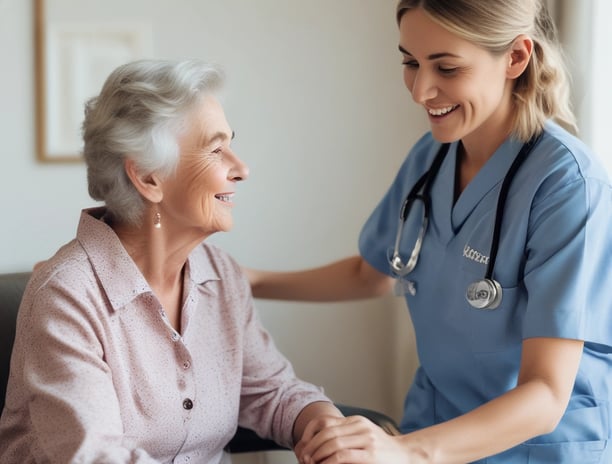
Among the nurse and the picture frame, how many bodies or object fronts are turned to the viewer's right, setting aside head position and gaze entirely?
0

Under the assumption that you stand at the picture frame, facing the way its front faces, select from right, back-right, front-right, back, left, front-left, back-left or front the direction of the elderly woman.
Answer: front

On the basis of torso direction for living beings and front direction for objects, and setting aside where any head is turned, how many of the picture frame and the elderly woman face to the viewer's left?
0

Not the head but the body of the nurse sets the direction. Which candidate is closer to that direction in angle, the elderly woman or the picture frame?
the elderly woman

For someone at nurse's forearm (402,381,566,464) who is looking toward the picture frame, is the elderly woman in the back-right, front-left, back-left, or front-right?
front-left

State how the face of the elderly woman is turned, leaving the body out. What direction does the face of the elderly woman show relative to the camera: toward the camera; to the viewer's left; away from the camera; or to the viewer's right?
to the viewer's right

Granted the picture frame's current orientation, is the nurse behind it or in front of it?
in front

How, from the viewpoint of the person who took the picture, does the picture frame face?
facing the viewer

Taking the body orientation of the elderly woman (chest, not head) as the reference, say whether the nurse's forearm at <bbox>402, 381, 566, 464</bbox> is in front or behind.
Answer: in front

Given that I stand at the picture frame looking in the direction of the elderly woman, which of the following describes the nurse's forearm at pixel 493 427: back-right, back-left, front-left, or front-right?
front-left

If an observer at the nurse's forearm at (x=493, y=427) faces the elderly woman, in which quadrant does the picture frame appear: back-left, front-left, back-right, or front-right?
front-right

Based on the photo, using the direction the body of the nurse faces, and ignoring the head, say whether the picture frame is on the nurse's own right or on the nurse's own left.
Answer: on the nurse's own right

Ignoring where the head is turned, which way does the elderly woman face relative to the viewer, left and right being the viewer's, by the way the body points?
facing the viewer and to the right of the viewer

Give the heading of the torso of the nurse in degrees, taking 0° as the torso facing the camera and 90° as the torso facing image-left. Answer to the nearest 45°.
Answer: approximately 45°

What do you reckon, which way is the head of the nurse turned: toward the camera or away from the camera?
toward the camera

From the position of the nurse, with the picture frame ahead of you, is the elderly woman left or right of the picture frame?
left

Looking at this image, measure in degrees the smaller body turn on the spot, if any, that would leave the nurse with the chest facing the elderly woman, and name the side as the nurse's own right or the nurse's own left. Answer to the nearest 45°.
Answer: approximately 45° to the nurse's own right
